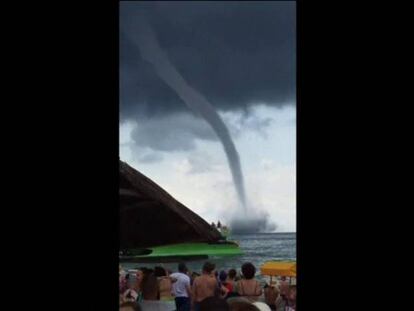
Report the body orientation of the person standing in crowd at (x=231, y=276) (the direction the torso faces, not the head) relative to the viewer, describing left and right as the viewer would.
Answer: facing away from the viewer

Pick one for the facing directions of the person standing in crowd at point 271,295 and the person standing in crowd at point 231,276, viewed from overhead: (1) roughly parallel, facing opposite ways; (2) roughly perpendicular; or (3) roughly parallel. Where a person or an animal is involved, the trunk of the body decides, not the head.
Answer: roughly parallel

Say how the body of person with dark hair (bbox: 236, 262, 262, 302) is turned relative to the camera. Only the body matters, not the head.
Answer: away from the camera

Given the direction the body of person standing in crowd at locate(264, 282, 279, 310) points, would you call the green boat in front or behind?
in front

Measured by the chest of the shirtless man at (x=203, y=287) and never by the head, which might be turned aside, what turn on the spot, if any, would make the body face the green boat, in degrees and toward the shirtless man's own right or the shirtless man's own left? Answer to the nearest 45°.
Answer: approximately 45° to the shirtless man's own left

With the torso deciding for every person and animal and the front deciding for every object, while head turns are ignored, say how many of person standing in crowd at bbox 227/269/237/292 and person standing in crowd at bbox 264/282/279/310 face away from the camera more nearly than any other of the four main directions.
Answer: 2

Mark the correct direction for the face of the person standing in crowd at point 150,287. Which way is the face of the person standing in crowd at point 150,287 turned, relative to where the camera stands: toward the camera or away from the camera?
away from the camera

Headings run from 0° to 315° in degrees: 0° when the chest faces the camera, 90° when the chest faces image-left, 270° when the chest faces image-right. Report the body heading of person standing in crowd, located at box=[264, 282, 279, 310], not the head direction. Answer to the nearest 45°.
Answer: approximately 180°

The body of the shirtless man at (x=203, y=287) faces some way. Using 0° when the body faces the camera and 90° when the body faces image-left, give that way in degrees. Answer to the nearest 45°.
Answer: approximately 225°

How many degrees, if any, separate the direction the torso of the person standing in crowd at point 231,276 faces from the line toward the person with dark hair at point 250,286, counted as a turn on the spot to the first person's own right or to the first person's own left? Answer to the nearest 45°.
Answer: approximately 180°

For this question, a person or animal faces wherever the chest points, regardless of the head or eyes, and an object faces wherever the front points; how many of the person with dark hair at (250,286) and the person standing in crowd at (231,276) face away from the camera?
2

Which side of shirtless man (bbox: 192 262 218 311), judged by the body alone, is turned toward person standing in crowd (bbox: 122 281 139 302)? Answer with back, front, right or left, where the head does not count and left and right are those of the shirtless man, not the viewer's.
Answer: left
